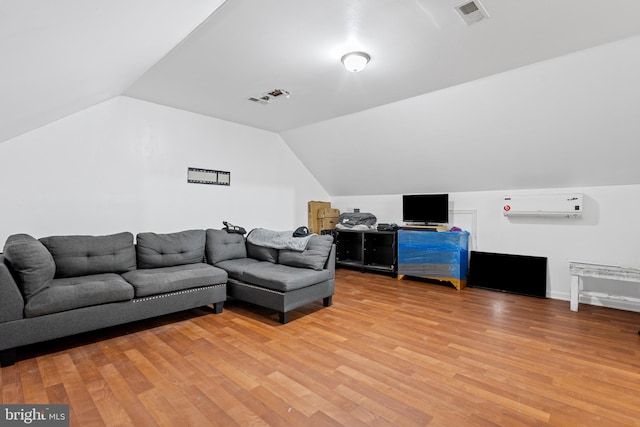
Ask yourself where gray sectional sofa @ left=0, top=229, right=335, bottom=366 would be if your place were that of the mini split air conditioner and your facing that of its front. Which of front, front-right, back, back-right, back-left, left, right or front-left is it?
front-right

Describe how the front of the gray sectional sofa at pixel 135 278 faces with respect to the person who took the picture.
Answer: facing the viewer and to the right of the viewer

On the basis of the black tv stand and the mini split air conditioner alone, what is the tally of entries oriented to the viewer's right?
0

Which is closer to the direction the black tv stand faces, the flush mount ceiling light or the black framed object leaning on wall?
the flush mount ceiling light

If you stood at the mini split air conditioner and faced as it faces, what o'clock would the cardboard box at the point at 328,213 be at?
The cardboard box is roughly at 3 o'clock from the mini split air conditioner.

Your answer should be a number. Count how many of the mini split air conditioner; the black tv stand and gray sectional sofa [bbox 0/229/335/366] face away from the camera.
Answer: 0

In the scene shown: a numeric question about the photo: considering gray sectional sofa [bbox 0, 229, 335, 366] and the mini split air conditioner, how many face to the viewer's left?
0

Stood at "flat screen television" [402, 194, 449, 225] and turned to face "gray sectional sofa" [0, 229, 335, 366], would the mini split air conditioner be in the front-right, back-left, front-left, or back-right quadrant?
back-left

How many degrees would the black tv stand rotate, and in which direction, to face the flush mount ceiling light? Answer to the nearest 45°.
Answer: approximately 45° to its left

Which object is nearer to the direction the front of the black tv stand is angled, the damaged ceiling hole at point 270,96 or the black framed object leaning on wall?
the damaged ceiling hole

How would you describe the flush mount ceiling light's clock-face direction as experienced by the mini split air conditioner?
The flush mount ceiling light is roughly at 1 o'clock from the mini split air conditioner.

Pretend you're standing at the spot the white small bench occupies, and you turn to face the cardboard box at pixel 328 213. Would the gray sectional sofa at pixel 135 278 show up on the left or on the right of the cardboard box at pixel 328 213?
left

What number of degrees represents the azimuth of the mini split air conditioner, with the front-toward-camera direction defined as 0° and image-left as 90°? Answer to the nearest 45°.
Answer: approximately 0°

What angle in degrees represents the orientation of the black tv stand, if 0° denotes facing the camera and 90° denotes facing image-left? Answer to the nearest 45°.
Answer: approximately 45°

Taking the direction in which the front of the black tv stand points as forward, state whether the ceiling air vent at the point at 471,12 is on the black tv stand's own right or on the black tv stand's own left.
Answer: on the black tv stand's own left
